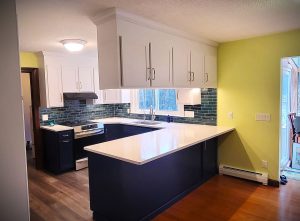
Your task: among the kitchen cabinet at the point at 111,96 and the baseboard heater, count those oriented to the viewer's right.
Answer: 0

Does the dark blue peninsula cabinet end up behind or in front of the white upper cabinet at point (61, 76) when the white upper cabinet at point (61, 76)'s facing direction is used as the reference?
in front

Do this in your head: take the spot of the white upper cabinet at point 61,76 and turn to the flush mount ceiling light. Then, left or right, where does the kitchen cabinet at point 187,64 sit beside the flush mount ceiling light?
left

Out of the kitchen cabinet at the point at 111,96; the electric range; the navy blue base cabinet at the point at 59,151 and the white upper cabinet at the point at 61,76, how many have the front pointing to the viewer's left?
0

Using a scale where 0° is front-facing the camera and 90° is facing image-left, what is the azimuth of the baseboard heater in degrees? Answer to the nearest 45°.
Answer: approximately 45°

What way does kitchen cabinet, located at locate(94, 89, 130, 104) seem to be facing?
toward the camera

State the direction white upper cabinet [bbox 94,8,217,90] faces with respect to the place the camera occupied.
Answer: facing the viewer and to the right of the viewer

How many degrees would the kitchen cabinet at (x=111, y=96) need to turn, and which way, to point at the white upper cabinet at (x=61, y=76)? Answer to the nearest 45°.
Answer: approximately 45° to its right

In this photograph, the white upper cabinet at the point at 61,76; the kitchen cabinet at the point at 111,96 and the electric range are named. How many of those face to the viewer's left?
0

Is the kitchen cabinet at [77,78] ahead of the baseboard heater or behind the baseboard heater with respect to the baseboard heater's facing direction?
ahead
